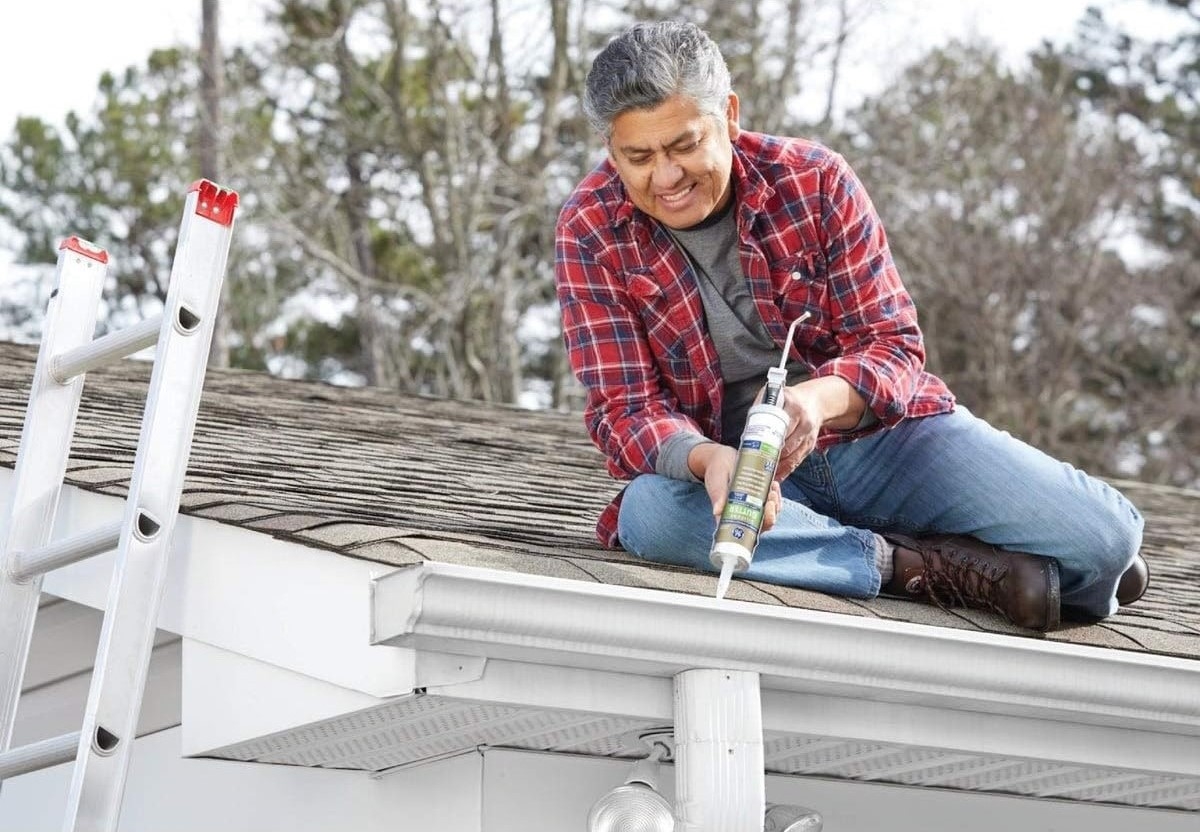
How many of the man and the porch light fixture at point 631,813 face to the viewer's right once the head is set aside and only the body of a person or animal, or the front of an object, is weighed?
0

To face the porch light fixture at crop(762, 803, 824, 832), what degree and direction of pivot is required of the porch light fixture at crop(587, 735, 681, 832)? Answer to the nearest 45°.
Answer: approximately 90° to its left

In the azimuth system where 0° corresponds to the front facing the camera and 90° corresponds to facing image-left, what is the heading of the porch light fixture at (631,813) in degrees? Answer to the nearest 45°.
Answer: approximately 45°

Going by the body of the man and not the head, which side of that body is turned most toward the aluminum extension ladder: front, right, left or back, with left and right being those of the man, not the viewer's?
right

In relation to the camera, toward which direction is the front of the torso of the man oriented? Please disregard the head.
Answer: toward the camera

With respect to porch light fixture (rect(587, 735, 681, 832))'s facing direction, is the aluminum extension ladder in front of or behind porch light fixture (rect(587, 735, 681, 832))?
in front
